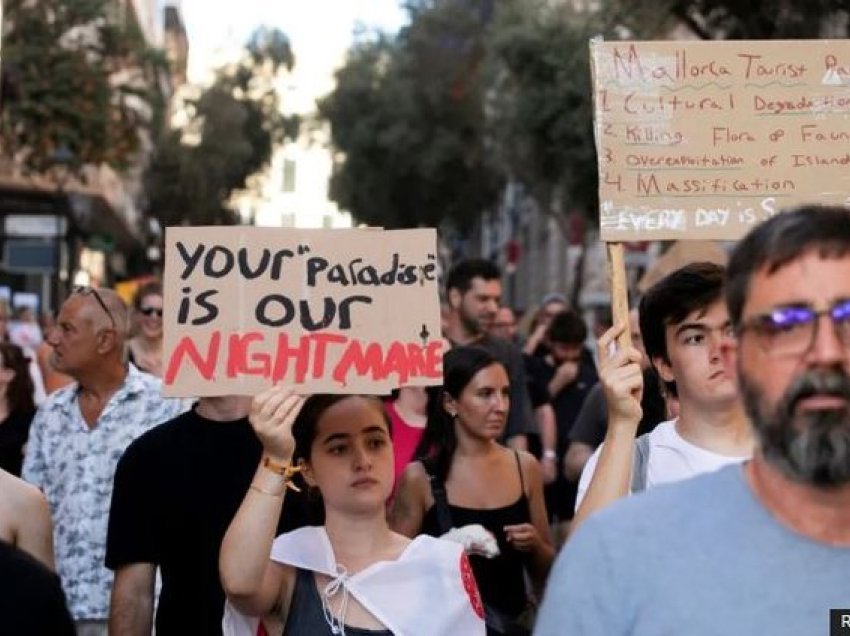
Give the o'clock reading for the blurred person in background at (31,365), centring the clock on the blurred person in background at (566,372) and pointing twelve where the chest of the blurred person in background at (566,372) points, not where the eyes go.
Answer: the blurred person in background at (31,365) is roughly at 3 o'clock from the blurred person in background at (566,372).

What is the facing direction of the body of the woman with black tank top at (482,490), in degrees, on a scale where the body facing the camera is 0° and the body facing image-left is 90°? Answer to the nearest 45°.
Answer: approximately 315°

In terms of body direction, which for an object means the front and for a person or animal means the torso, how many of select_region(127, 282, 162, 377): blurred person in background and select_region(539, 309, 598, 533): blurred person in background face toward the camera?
2

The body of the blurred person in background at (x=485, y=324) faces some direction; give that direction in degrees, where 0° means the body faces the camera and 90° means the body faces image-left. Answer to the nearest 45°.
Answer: approximately 315°

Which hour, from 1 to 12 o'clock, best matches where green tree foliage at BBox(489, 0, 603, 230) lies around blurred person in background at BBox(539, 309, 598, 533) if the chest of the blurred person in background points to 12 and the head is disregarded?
The green tree foliage is roughly at 6 o'clock from the blurred person in background.

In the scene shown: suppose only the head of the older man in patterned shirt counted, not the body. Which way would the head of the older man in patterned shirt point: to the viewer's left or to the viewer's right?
to the viewer's left

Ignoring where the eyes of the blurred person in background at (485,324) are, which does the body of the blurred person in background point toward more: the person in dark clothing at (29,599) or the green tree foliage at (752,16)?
the person in dark clothing

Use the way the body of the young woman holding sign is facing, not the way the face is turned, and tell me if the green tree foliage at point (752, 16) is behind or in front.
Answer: behind
